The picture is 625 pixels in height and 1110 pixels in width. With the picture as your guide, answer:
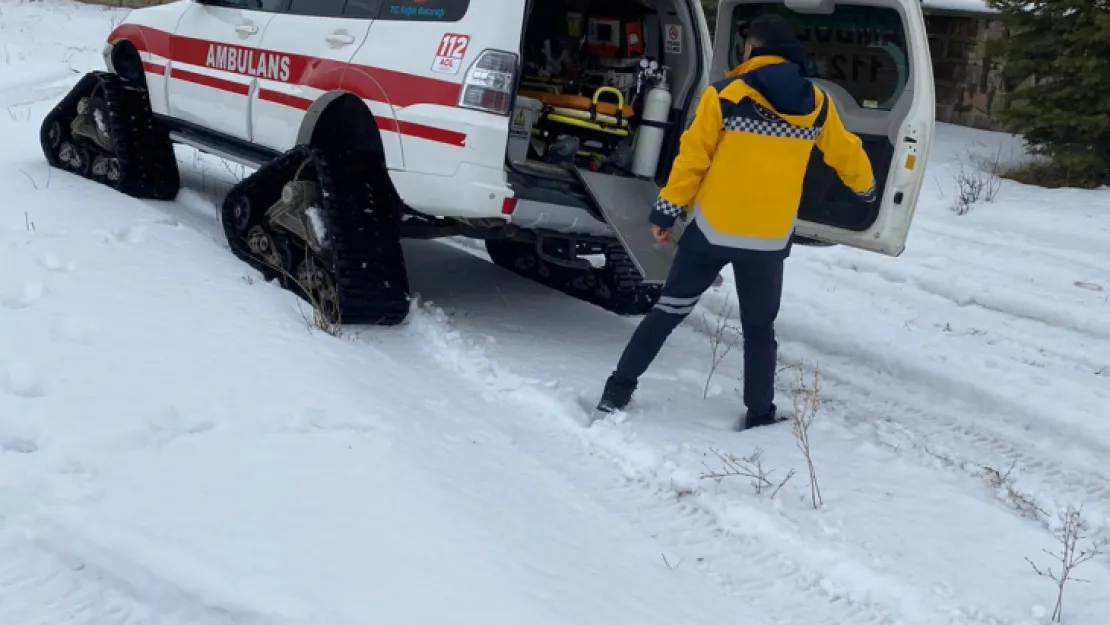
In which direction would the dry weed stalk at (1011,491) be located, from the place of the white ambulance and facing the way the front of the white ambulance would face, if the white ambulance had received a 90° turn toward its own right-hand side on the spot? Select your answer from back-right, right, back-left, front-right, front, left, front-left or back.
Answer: right

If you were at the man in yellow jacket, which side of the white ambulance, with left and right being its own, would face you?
back

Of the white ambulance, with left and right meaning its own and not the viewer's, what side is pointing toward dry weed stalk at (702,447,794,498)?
back

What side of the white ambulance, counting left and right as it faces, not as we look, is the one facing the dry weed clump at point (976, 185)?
right

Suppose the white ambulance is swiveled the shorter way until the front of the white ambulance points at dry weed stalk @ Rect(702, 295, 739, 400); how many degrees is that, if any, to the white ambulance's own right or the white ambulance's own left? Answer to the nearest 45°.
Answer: approximately 135° to the white ambulance's own right

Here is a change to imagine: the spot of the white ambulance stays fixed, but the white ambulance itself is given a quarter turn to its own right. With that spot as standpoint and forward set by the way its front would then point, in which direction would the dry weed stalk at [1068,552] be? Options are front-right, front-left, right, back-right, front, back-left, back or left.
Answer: right

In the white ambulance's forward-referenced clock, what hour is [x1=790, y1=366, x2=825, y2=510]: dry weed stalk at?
The dry weed stalk is roughly at 6 o'clock from the white ambulance.

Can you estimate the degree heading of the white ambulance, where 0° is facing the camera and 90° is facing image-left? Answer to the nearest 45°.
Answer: approximately 135°
